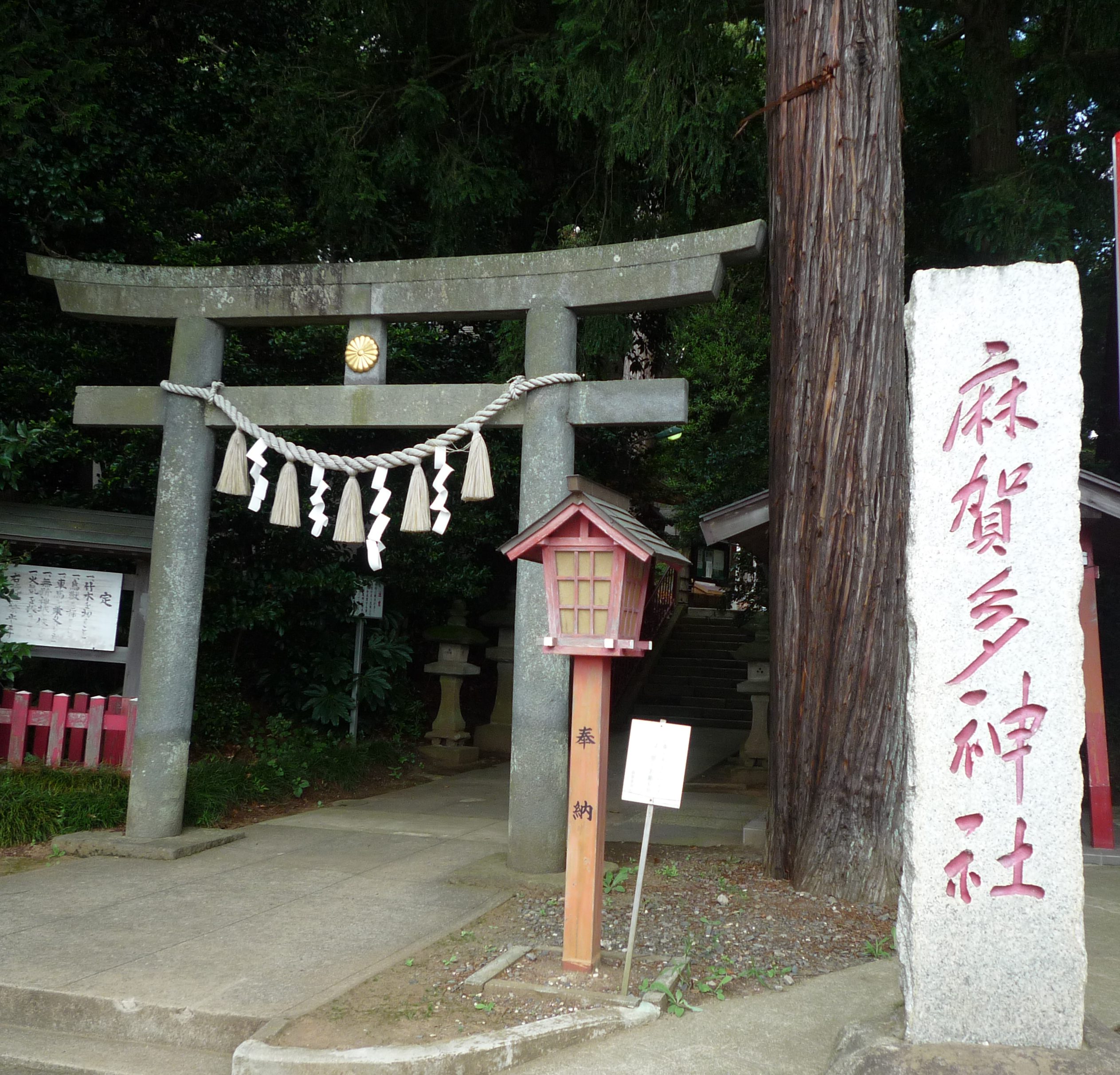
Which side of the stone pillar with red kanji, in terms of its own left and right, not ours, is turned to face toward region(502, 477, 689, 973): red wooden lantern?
right

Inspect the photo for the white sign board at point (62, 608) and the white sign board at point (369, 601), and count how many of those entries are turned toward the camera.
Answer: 2

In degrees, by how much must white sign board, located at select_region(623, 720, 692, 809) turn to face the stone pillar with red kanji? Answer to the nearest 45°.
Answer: approximately 45° to its left

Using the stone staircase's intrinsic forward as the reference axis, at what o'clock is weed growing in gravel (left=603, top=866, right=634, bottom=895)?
The weed growing in gravel is roughly at 12 o'clock from the stone staircase.

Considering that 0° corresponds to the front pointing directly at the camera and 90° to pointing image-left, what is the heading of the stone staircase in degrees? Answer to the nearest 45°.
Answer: approximately 0°

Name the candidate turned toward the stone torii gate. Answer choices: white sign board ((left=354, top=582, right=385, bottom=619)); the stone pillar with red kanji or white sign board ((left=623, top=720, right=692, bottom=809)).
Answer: white sign board ((left=354, top=582, right=385, bottom=619))

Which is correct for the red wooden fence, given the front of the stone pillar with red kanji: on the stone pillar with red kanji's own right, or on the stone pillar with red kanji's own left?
on the stone pillar with red kanji's own right
